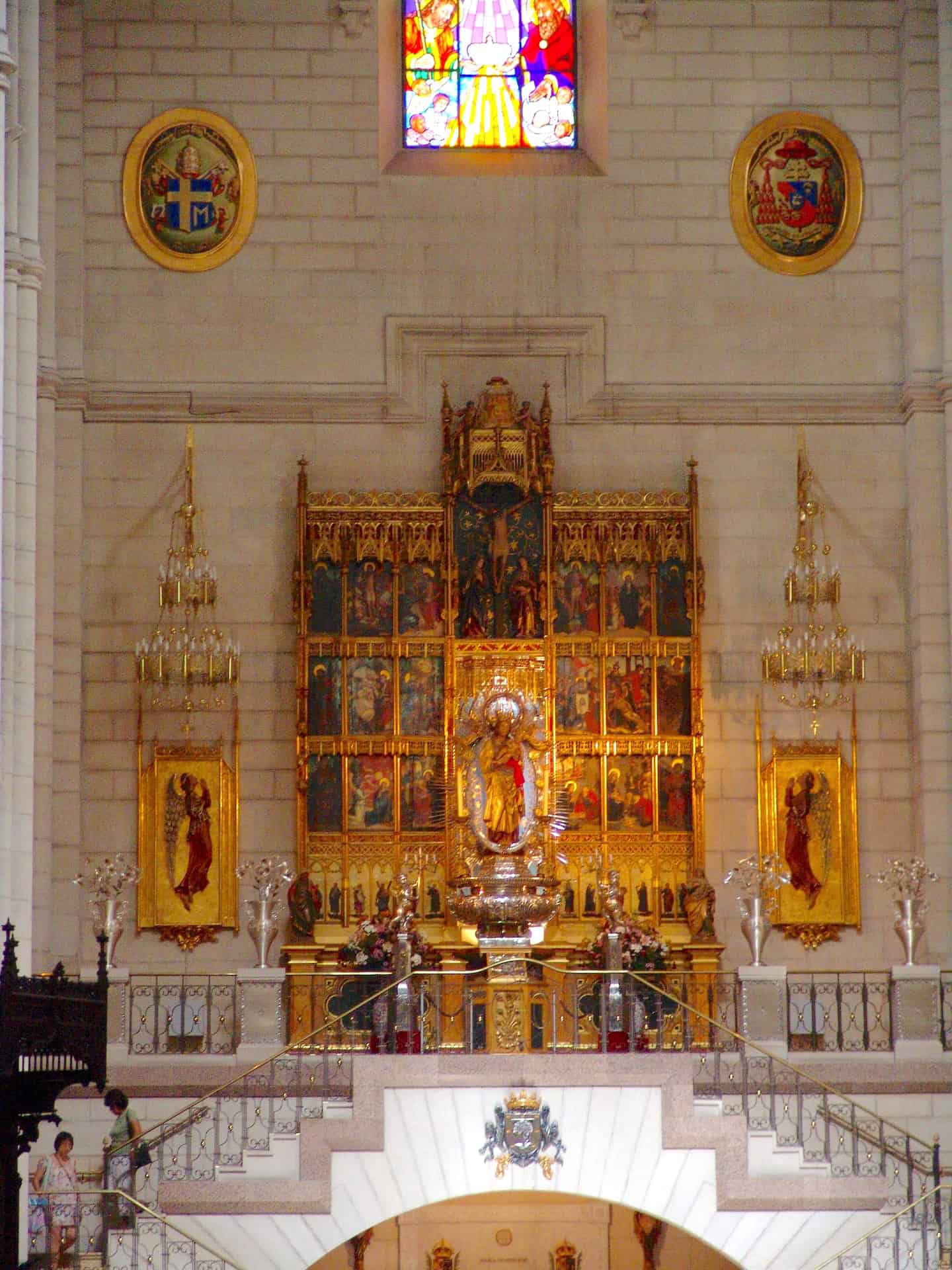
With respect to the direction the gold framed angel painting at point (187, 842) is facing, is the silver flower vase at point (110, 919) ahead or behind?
ahead

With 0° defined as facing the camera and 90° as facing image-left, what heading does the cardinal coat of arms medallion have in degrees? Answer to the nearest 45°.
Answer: approximately 0°

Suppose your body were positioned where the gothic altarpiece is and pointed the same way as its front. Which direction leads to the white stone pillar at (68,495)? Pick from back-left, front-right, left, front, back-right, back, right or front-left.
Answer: right

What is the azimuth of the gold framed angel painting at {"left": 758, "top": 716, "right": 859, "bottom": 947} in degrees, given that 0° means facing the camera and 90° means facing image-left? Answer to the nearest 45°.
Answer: approximately 0°
